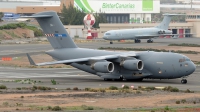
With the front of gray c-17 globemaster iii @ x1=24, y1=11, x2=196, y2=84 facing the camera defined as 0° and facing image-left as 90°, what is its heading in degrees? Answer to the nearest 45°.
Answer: approximately 315°

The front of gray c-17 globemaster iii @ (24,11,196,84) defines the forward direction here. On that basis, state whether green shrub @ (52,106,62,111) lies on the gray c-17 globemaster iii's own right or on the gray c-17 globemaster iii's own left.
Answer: on the gray c-17 globemaster iii's own right
